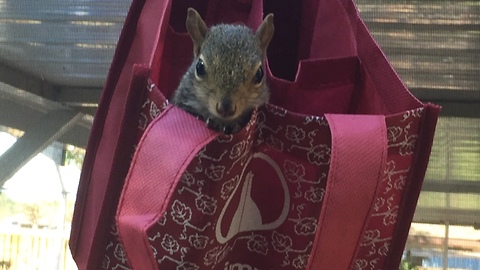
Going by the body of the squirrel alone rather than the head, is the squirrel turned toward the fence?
no

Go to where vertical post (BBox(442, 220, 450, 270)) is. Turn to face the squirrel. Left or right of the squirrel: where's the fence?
right

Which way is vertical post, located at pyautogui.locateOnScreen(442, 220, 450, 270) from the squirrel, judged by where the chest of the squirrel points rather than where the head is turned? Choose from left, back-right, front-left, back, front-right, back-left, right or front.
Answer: back-left

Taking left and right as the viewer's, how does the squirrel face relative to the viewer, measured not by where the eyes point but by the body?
facing the viewer
